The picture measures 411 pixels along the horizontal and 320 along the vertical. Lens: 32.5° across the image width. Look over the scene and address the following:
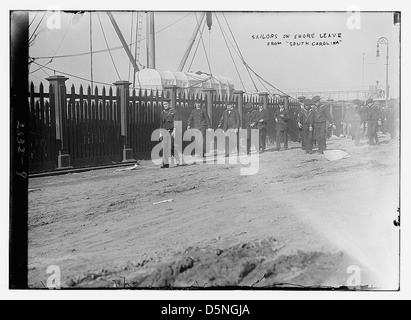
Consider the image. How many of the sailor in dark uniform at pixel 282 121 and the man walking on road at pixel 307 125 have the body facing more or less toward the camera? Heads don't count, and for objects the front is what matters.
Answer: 2

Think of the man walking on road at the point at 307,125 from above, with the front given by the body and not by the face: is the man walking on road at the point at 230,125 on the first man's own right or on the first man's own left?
on the first man's own right

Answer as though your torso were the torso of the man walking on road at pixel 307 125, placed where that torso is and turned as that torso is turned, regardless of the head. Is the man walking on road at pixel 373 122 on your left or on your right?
on your left

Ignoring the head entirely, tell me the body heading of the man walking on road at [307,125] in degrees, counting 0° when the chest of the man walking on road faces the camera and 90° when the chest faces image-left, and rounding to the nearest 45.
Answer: approximately 0°
